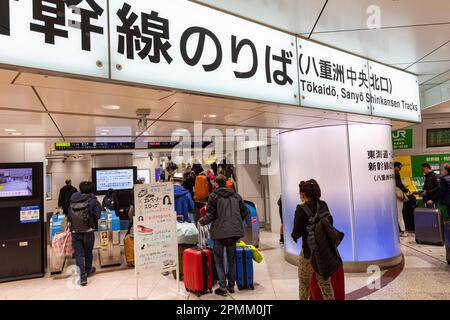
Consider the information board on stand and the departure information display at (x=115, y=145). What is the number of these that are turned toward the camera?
2

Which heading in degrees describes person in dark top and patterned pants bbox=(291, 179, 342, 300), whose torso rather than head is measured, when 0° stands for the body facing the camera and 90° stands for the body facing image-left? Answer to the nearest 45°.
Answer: approximately 135°

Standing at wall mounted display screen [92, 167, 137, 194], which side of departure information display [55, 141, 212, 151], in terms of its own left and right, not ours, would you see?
back

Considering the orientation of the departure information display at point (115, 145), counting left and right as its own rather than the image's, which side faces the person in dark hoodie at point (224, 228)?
front

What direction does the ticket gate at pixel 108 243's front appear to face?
toward the camera

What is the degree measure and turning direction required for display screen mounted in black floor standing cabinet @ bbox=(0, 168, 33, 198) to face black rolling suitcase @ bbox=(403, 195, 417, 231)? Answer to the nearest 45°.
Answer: approximately 90° to its left

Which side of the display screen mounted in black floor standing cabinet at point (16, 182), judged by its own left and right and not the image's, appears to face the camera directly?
front

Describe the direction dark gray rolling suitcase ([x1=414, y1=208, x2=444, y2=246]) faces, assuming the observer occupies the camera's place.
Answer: facing the viewer and to the left of the viewer

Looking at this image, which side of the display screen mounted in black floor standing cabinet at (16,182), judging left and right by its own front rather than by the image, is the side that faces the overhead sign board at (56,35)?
front

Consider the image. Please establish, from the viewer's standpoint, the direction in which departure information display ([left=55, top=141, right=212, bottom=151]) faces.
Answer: facing the viewer

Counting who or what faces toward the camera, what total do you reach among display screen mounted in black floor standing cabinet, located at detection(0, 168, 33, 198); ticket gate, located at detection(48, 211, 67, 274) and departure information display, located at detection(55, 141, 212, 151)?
3

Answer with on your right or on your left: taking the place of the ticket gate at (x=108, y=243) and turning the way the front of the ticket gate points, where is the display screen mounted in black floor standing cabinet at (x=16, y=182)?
on your right

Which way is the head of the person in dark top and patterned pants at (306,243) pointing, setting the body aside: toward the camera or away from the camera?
away from the camera

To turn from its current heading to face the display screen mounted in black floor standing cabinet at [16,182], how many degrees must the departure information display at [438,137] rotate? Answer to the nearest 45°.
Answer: approximately 45° to its right
